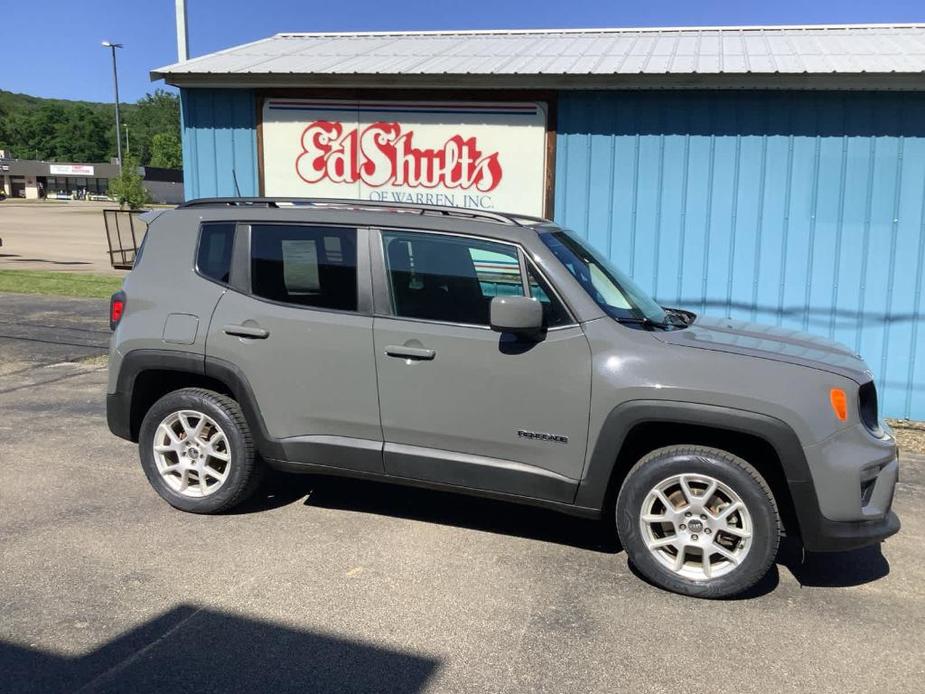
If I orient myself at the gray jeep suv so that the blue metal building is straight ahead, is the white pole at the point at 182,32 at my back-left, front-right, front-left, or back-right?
front-left

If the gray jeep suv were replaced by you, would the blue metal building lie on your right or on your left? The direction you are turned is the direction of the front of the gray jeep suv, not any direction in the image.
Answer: on your left

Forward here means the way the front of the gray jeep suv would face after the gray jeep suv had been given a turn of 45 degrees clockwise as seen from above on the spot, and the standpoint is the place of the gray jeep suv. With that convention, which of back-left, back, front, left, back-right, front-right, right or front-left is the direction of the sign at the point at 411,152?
back-left

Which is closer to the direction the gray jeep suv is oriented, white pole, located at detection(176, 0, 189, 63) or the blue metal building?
the blue metal building

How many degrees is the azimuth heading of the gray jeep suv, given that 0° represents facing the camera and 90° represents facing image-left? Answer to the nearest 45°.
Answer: approximately 270°

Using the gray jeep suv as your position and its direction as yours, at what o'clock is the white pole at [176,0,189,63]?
The white pole is roughly at 8 o'clock from the gray jeep suv.
